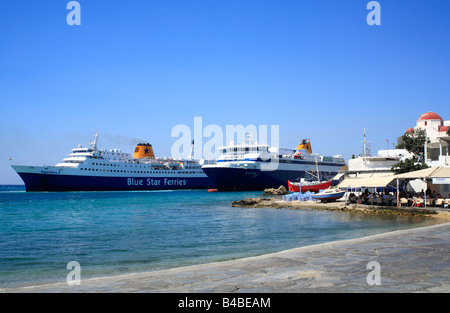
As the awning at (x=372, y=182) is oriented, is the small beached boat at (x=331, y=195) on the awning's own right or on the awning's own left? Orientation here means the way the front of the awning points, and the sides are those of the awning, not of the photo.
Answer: on the awning's own right

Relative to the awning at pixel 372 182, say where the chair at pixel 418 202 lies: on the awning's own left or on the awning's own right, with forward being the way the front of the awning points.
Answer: on the awning's own left

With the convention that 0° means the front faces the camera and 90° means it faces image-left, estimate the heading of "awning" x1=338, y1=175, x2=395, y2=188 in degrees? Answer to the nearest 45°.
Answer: approximately 45°
